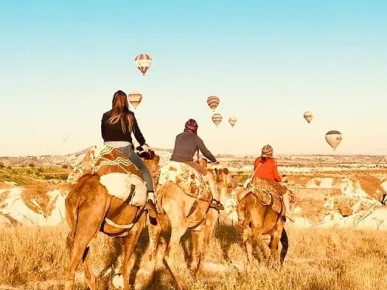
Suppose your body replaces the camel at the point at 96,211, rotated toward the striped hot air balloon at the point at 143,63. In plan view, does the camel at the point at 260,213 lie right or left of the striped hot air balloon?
right

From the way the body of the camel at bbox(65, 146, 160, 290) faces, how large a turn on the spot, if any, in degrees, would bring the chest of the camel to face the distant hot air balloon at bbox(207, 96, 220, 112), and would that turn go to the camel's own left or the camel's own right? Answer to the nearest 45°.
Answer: approximately 45° to the camel's own left

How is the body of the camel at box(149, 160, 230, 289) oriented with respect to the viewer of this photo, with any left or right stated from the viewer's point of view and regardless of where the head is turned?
facing away from the viewer and to the right of the viewer

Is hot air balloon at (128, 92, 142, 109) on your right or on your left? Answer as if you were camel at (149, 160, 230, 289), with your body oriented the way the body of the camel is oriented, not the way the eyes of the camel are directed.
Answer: on your left

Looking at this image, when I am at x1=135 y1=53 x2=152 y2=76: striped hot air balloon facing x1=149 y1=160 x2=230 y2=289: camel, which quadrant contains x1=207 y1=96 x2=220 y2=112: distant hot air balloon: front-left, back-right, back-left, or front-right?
back-left

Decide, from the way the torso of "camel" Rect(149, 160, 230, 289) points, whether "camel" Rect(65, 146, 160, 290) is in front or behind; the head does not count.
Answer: behind

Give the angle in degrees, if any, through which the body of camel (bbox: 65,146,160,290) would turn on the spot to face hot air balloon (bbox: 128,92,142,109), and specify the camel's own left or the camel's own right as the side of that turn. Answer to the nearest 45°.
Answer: approximately 45° to the camel's own left
